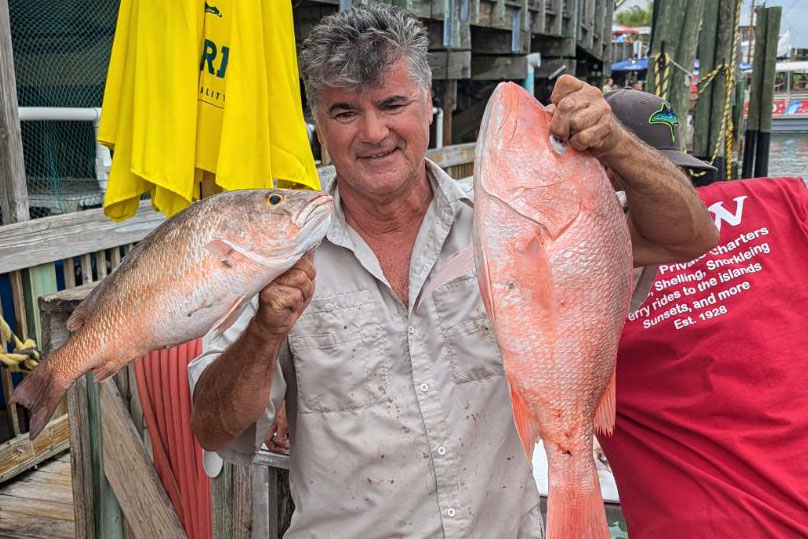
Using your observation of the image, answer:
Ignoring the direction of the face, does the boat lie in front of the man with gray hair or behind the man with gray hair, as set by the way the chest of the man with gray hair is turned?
behind

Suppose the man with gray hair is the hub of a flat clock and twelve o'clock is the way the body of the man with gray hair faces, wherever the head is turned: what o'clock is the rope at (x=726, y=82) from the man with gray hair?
The rope is roughly at 7 o'clock from the man with gray hair.

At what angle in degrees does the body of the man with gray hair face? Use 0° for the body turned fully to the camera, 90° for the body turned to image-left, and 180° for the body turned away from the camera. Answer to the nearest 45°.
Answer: approximately 0°

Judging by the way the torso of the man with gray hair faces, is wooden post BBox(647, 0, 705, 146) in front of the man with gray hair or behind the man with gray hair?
behind

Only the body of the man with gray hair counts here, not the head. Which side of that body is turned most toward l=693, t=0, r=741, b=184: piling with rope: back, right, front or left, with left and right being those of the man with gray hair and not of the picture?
back

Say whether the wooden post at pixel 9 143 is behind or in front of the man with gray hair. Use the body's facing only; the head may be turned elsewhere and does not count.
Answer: behind

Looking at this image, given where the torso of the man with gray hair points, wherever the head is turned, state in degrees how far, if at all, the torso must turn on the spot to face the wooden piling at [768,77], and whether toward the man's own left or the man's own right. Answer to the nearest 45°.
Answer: approximately 135° to the man's own left

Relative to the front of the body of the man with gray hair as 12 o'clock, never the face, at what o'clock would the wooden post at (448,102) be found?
The wooden post is roughly at 6 o'clock from the man with gray hair.
